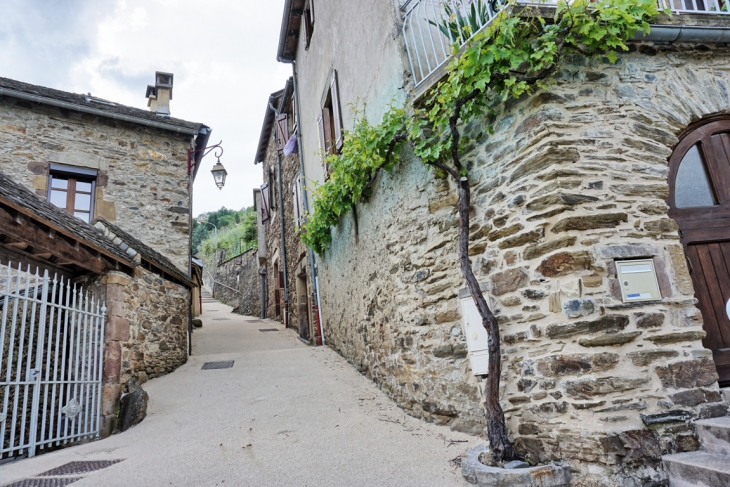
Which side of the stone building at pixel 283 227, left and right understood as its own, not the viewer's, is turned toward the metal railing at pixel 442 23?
left

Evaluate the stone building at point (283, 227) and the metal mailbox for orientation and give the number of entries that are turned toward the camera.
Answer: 1

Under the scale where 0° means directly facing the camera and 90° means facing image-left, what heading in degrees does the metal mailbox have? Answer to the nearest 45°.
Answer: approximately 0°

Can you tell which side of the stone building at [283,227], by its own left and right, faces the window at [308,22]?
left

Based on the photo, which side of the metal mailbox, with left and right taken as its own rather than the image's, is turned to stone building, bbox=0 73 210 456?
right

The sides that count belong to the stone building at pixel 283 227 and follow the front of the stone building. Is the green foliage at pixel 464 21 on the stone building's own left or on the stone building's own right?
on the stone building's own left

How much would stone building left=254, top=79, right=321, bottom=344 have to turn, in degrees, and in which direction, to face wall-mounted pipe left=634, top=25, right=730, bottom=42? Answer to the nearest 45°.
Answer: approximately 90° to its left

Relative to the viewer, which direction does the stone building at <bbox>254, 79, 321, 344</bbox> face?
to the viewer's left

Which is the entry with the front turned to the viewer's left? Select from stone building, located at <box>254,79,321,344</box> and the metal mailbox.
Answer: the stone building

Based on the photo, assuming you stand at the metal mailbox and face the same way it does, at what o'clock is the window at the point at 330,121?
The window is roughly at 4 o'clock from the metal mailbox.
